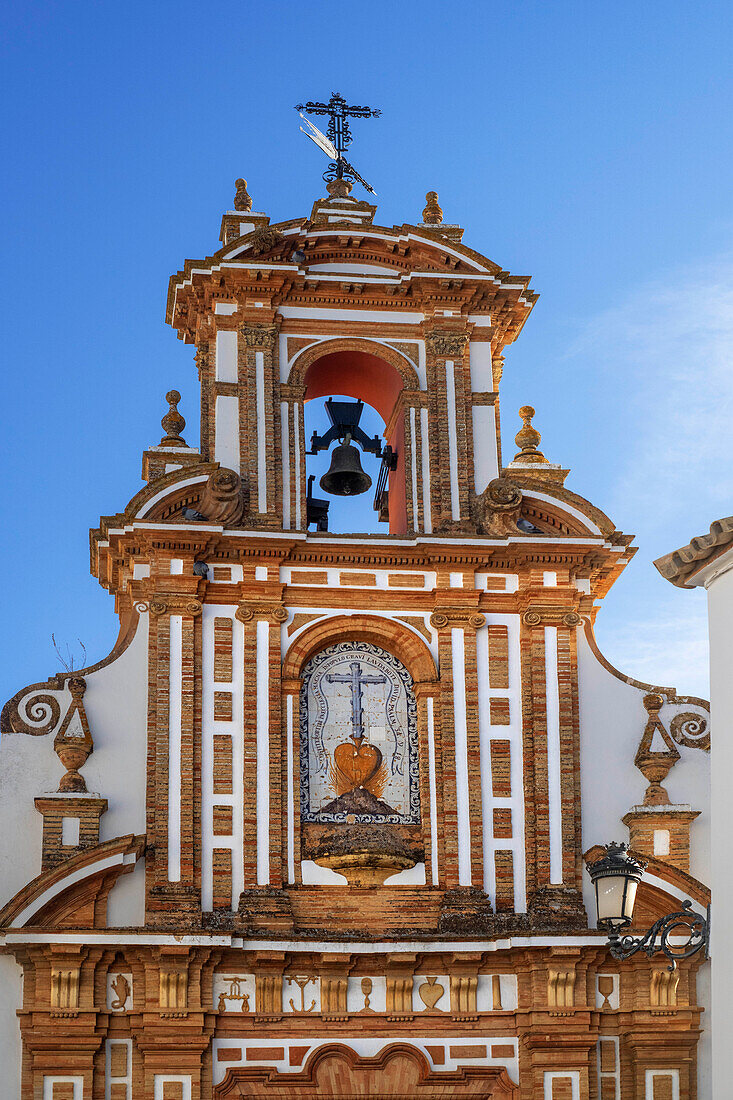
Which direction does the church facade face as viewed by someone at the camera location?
facing the viewer
